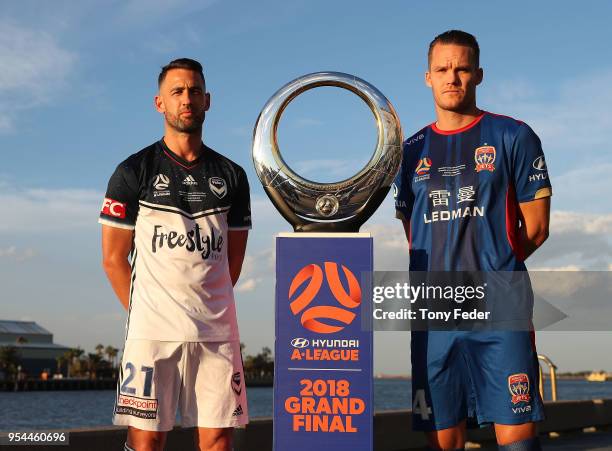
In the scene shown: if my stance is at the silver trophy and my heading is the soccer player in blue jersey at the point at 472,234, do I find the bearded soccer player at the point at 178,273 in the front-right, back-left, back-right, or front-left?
back-right

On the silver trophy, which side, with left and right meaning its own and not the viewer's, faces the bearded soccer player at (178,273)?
right

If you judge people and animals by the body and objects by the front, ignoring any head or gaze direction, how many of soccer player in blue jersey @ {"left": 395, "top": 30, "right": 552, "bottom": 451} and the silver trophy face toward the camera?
2

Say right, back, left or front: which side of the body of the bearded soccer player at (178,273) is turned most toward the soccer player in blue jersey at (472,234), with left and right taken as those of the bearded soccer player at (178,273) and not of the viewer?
left

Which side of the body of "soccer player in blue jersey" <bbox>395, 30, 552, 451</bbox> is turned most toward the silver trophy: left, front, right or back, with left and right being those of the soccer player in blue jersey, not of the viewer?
right

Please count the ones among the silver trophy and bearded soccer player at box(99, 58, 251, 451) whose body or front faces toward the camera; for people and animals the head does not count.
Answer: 2

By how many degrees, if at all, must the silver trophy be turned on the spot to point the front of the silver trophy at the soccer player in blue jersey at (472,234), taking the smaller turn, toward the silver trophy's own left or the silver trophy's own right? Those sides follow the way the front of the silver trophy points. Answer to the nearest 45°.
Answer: approximately 90° to the silver trophy's own left

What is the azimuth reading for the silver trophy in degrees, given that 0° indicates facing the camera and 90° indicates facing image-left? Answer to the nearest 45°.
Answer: approximately 0°

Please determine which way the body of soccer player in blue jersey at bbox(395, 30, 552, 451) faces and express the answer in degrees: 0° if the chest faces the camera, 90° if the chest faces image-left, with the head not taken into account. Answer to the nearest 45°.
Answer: approximately 0°
